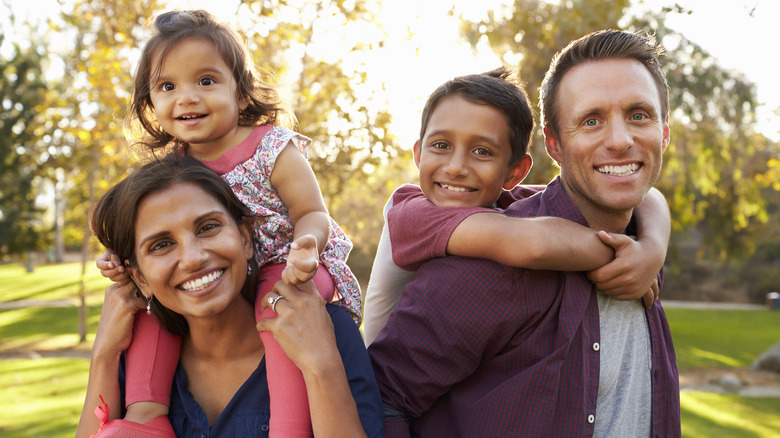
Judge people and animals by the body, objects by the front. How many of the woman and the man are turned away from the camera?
0

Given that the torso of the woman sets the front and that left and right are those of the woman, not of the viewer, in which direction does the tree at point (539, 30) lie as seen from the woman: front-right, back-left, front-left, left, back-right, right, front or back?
back-left

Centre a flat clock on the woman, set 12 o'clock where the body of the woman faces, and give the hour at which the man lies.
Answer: The man is roughly at 10 o'clock from the woman.

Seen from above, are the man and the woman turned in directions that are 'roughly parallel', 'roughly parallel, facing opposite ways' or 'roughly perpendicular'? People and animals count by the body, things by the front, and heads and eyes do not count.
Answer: roughly parallel

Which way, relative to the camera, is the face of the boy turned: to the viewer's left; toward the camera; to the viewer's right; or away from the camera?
toward the camera

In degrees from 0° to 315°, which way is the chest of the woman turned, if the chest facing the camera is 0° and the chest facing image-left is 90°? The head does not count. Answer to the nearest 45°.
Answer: approximately 0°

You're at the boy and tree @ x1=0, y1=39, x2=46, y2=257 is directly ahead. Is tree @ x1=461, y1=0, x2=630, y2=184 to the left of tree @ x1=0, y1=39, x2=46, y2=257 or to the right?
right

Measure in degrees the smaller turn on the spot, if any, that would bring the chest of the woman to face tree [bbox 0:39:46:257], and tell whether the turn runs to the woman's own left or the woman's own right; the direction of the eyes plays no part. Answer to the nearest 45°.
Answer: approximately 180°

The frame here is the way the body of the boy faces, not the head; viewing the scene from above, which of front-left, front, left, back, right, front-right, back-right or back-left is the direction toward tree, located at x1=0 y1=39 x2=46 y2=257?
back

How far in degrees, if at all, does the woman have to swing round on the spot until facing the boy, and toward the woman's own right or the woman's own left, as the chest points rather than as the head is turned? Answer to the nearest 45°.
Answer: approximately 90° to the woman's own left

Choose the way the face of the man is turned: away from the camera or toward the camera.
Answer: toward the camera

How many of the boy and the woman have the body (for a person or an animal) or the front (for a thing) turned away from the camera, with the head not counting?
0

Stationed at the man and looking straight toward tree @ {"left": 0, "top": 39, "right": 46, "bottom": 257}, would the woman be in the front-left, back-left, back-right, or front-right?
front-left

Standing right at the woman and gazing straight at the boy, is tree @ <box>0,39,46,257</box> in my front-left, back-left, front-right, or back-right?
back-left

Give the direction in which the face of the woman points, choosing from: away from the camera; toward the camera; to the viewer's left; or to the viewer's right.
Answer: toward the camera

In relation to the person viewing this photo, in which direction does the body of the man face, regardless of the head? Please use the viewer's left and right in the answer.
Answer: facing the viewer and to the right of the viewer

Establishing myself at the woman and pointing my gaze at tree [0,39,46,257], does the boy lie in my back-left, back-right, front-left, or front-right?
back-right
